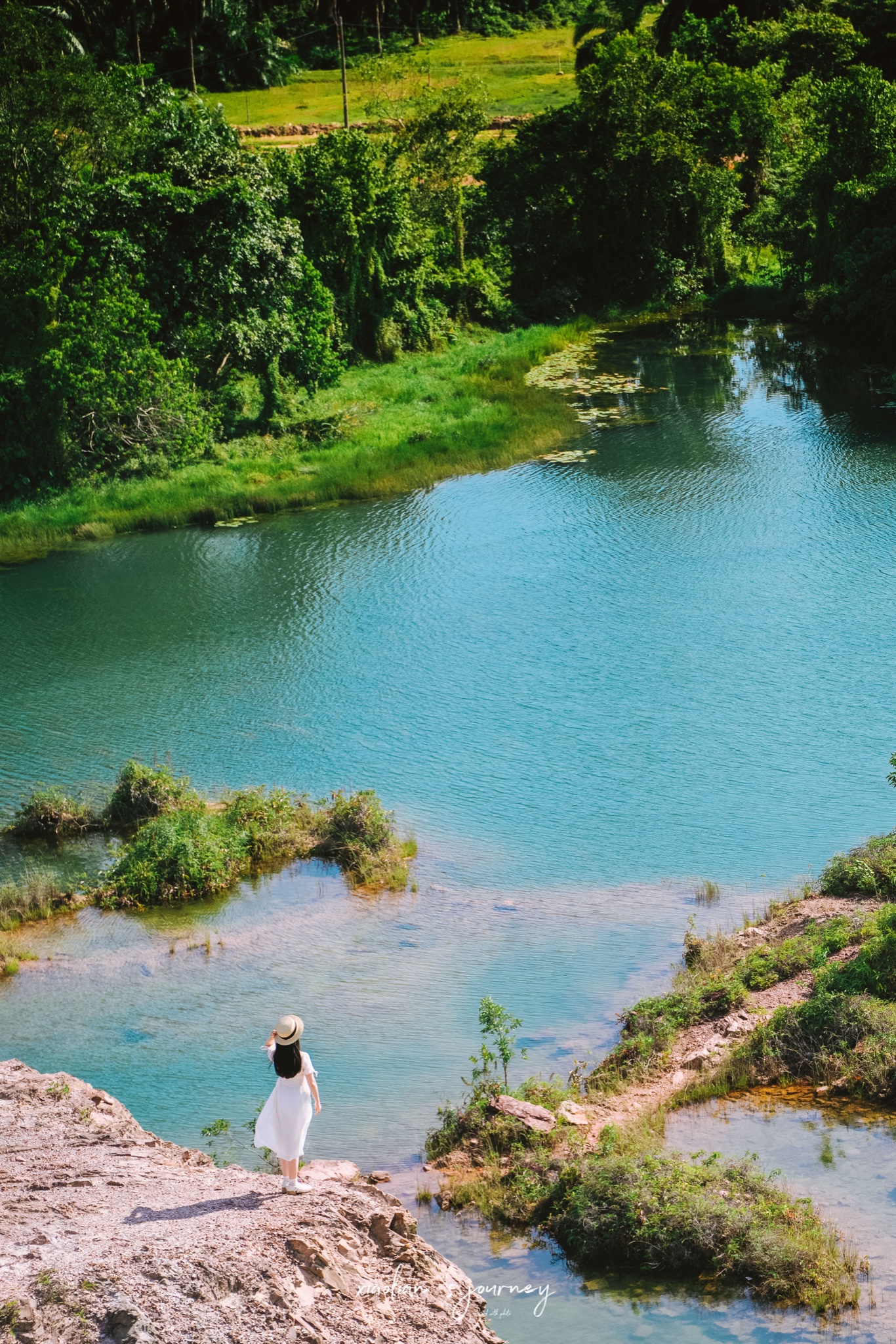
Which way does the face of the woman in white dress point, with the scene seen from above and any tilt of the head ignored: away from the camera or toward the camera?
away from the camera

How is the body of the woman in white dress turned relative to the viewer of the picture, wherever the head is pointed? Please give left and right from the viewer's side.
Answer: facing away from the viewer and to the right of the viewer

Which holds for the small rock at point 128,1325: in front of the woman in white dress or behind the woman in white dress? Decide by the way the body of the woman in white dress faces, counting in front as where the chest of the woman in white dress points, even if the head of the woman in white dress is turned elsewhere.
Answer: behind

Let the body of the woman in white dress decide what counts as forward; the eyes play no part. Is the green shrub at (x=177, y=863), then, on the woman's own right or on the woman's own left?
on the woman's own left

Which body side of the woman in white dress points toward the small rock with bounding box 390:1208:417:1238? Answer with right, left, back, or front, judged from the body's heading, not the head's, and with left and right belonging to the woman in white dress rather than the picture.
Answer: right

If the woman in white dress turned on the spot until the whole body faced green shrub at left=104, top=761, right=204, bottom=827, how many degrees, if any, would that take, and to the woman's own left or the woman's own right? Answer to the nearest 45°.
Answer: approximately 45° to the woman's own left

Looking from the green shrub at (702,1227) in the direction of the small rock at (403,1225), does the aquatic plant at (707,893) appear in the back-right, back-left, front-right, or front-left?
back-right
